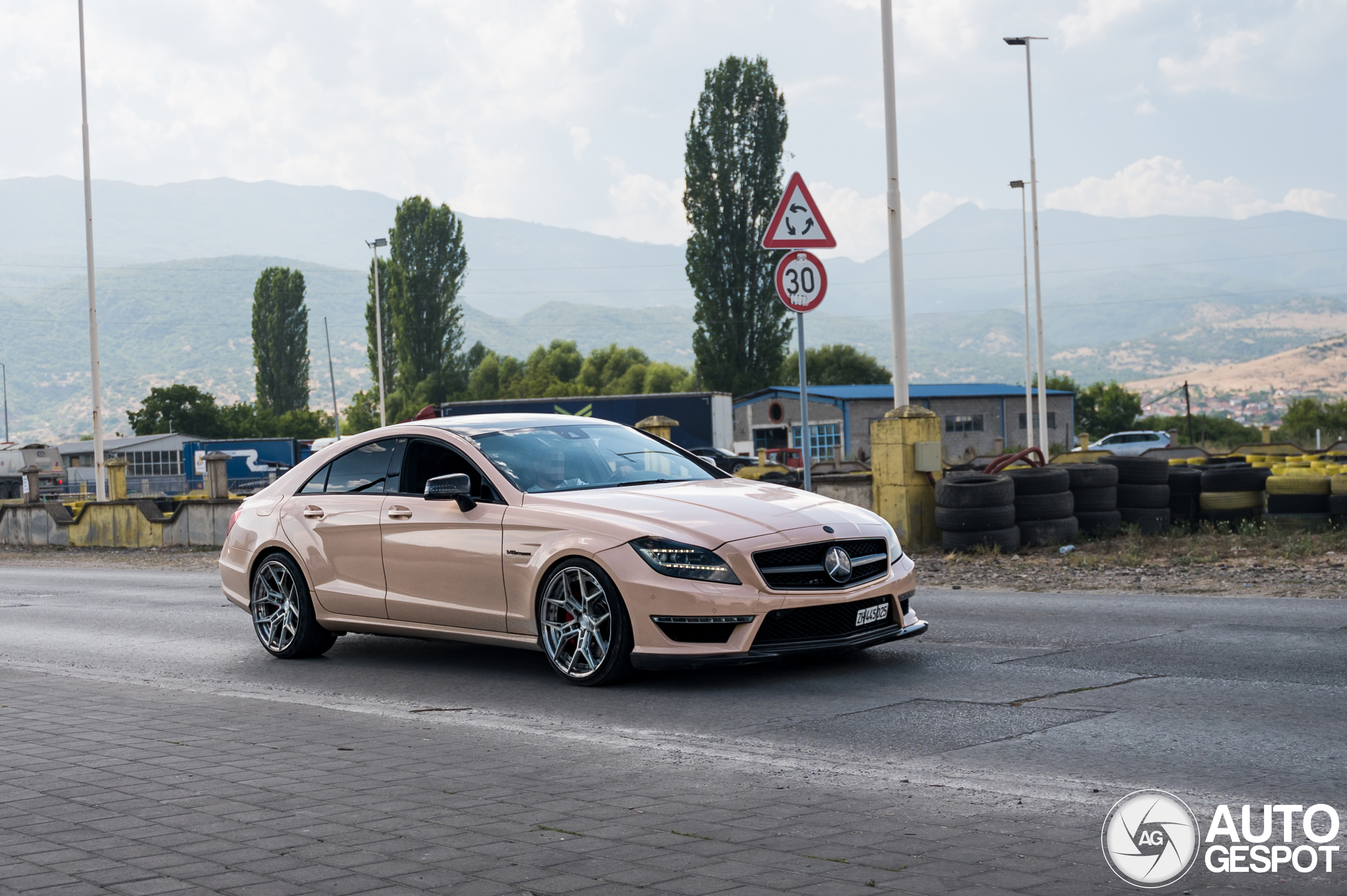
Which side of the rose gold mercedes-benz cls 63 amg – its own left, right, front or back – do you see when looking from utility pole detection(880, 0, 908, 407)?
left

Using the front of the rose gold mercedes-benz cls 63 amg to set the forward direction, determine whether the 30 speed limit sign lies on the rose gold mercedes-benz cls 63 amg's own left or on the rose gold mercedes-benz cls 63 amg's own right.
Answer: on the rose gold mercedes-benz cls 63 amg's own left

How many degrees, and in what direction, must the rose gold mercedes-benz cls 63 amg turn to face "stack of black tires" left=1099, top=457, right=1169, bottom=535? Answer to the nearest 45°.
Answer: approximately 90° to its left

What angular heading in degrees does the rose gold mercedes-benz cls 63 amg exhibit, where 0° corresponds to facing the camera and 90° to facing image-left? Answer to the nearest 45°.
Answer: approximately 315°

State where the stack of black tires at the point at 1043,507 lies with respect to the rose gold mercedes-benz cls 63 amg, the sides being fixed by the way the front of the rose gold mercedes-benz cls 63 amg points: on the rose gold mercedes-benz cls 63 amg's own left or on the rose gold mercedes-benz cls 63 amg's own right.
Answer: on the rose gold mercedes-benz cls 63 amg's own left

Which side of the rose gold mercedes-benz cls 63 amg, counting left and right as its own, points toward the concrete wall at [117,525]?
back

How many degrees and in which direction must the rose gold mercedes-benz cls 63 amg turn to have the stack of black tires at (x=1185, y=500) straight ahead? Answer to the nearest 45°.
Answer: approximately 90° to its left

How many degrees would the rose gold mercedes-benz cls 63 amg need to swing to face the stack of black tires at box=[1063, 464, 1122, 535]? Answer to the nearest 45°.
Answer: approximately 90° to its left
